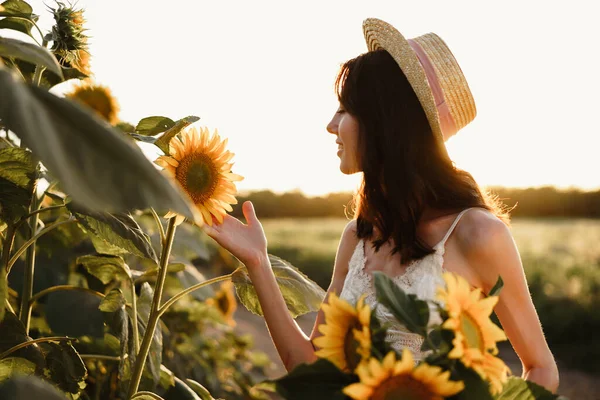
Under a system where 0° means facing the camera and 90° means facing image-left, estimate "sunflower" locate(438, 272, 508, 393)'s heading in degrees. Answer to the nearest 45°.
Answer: approximately 45°

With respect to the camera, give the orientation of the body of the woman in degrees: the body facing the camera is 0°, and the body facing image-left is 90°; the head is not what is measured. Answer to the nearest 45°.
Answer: approximately 45°

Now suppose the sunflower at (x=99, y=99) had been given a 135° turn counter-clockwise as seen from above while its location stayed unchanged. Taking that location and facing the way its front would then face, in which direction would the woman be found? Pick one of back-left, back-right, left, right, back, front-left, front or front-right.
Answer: right

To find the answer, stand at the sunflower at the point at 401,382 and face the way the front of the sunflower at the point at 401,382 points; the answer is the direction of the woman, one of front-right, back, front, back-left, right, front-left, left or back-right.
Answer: back

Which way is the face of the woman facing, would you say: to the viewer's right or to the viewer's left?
to the viewer's left

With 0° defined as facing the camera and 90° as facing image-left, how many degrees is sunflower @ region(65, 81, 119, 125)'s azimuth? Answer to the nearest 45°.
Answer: approximately 0°

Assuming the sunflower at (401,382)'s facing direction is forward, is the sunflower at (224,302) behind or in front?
behind

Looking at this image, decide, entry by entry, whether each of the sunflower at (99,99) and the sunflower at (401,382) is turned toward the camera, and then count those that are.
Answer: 2

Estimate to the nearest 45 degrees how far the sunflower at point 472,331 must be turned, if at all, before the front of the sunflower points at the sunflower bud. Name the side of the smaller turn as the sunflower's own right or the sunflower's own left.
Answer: approximately 90° to the sunflower's own right

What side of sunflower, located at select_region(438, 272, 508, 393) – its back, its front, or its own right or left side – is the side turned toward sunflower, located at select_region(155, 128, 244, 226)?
right
